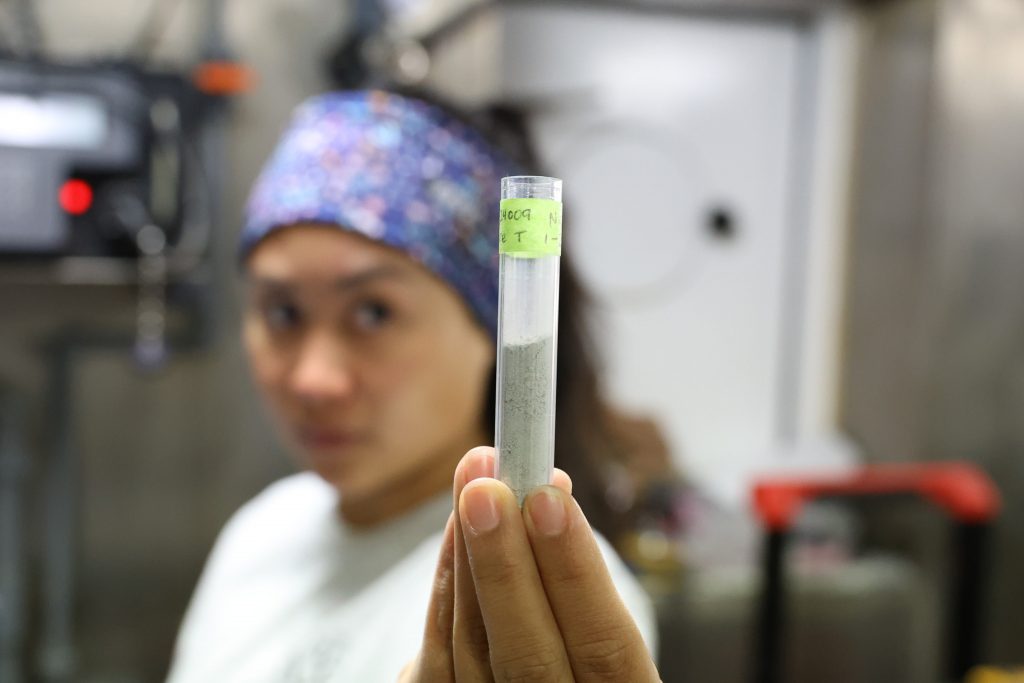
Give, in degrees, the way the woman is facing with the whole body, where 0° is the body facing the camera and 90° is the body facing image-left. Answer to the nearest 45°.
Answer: approximately 45°

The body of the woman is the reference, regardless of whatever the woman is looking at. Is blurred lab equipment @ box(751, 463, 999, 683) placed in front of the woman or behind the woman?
behind

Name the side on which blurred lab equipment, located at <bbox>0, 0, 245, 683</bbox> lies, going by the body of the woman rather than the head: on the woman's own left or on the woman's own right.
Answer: on the woman's own right

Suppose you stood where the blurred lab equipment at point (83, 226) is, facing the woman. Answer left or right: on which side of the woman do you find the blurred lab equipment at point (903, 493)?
left
